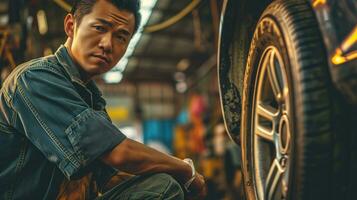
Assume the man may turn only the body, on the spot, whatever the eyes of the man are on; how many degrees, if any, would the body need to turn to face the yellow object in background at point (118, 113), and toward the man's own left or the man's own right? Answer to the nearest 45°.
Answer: approximately 90° to the man's own left

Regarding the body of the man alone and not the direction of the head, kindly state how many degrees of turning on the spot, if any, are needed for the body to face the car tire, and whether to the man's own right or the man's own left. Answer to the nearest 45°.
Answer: approximately 45° to the man's own right

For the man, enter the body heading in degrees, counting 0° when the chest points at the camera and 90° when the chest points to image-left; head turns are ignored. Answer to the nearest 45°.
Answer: approximately 270°

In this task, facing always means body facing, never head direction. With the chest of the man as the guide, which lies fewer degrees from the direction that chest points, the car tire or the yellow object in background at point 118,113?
the car tire

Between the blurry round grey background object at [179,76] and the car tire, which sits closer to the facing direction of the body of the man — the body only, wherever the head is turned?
the car tire

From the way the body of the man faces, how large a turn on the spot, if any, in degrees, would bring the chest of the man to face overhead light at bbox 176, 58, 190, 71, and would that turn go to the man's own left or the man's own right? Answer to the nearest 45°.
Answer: approximately 90° to the man's own left

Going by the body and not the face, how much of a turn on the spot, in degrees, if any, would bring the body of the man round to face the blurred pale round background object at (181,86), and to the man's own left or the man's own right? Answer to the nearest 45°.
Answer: approximately 90° to the man's own left

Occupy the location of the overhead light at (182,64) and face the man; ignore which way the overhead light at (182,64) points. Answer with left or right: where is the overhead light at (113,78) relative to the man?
right

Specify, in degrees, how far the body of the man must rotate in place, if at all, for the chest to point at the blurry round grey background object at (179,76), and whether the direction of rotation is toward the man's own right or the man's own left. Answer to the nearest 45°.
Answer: approximately 90° to the man's own left
